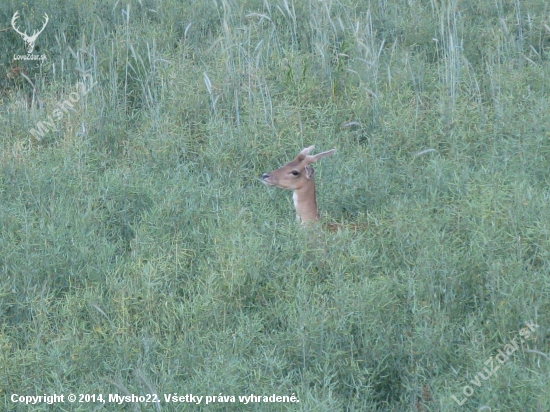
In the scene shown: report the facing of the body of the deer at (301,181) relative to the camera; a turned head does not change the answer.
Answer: to the viewer's left
